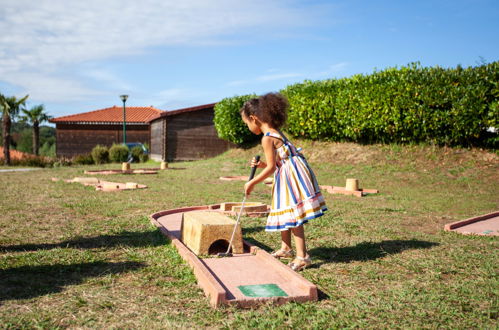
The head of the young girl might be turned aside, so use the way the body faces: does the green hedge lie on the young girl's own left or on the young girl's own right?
on the young girl's own right

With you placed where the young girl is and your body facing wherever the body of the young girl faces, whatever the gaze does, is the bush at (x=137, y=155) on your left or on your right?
on your right

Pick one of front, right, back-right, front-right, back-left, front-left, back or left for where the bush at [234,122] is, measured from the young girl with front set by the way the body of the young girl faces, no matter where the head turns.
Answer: right

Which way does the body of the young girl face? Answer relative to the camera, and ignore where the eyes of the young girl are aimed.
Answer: to the viewer's left

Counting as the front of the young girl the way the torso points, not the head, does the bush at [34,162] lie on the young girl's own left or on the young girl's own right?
on the young girl's own right

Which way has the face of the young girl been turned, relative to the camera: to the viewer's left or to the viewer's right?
to the viewer's left

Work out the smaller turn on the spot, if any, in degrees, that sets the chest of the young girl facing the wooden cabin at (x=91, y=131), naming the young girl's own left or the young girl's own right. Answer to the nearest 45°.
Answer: approximately 45° to the young girl's own right
